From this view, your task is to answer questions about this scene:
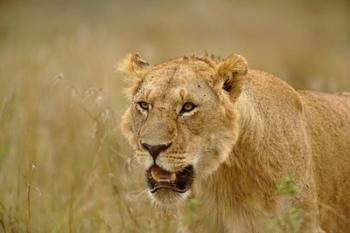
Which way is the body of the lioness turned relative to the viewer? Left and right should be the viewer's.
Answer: facing the viewer and to the left of the viewer

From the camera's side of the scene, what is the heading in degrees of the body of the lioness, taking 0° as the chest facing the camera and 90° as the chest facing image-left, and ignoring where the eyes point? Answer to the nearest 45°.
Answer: approximately 45°
